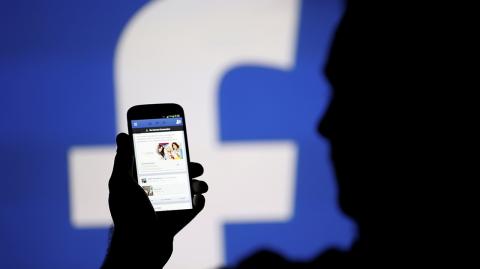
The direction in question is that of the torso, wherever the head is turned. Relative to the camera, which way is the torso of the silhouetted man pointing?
to the viewer's left
